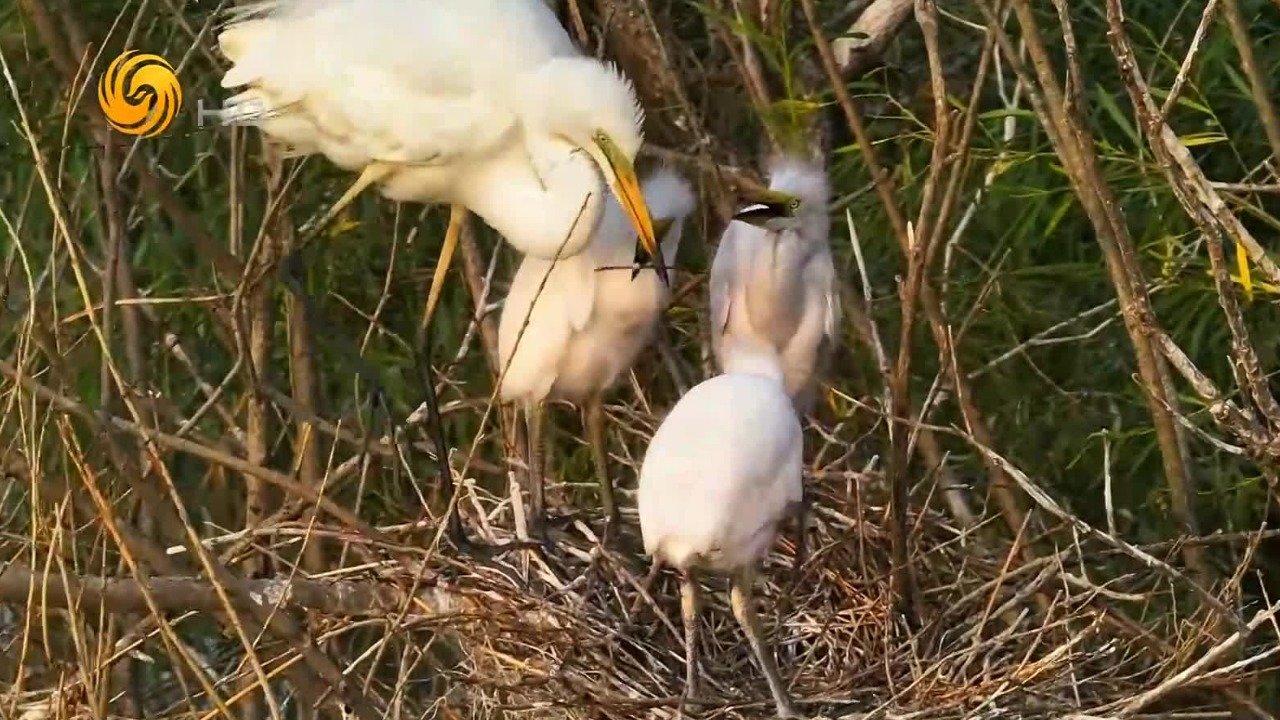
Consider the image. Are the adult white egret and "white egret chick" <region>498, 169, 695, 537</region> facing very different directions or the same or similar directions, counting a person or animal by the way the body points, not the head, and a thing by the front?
same or similar directions

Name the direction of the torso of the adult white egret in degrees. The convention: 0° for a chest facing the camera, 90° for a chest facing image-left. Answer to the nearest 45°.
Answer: approximately 270°

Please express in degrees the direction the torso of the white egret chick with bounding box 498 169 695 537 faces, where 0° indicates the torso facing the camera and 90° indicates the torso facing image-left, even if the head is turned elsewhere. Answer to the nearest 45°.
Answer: approximately 270°
